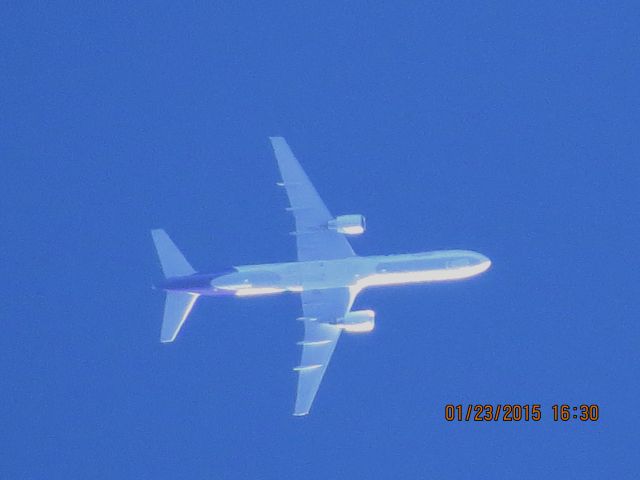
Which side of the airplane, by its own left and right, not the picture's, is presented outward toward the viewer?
right
